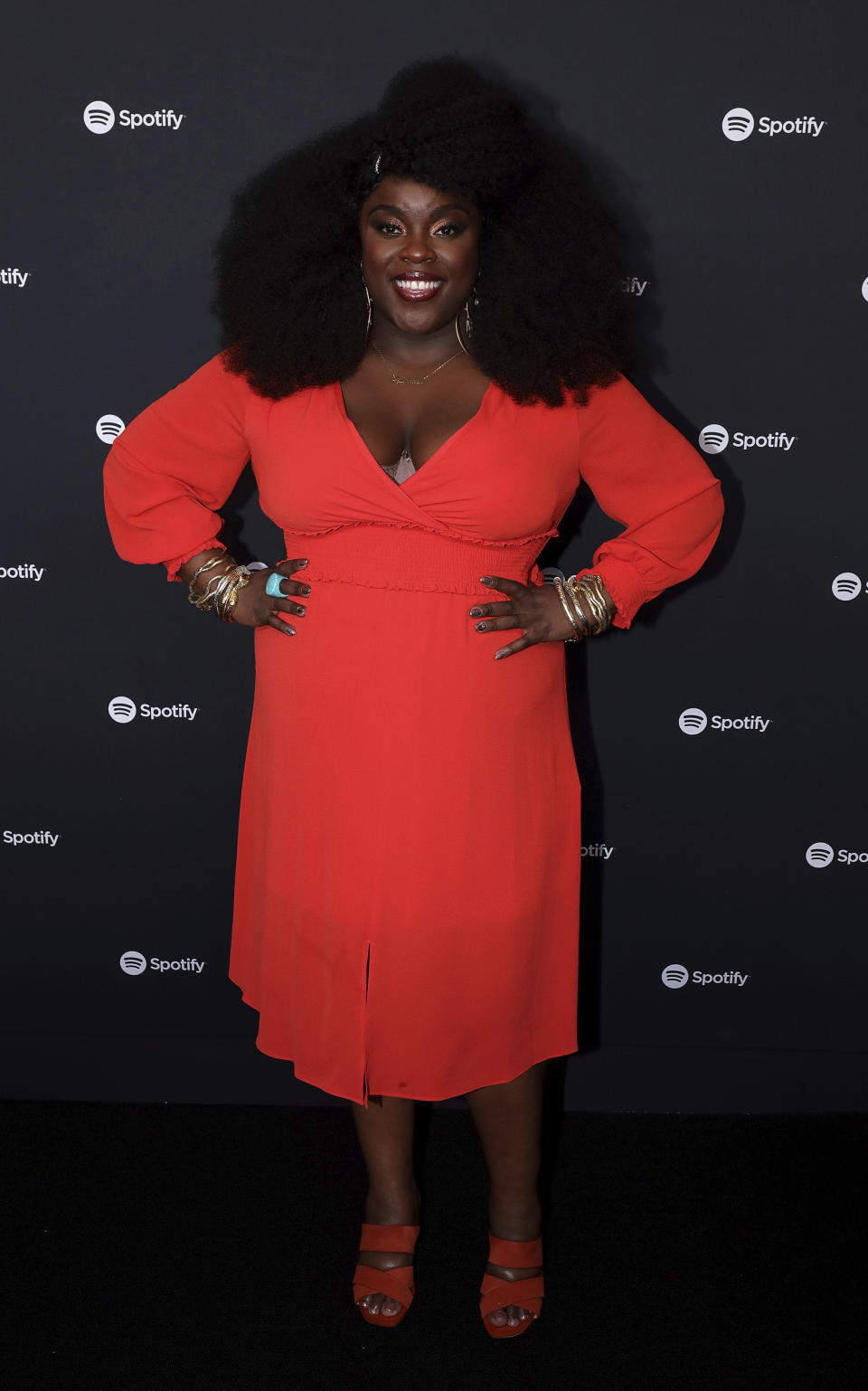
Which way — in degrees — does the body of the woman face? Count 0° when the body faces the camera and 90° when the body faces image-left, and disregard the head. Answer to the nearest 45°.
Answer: approximately 0°
